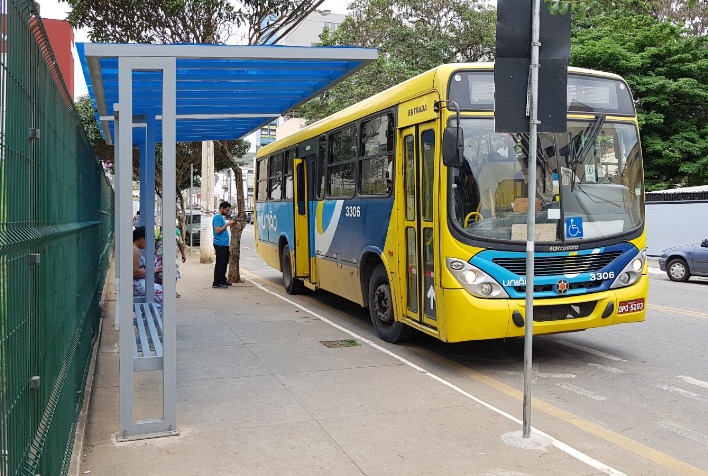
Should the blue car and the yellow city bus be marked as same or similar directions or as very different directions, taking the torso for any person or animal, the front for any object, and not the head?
very different directions

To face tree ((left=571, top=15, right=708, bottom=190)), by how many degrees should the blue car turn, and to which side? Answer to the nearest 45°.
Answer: approximately 90° to its right

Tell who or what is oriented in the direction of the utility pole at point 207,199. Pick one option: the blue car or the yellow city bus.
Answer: the blue car

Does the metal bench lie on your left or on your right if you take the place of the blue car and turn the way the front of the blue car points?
on your left

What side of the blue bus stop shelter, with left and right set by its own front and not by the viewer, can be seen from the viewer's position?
right

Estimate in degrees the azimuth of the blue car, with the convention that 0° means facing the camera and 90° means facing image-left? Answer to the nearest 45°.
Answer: approximately 90°

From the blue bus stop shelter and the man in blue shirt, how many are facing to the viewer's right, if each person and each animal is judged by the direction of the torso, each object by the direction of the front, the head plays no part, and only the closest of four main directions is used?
2

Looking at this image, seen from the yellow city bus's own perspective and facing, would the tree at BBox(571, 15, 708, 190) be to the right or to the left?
on its left

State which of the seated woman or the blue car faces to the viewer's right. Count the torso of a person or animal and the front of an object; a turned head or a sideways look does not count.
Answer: the seated woman
